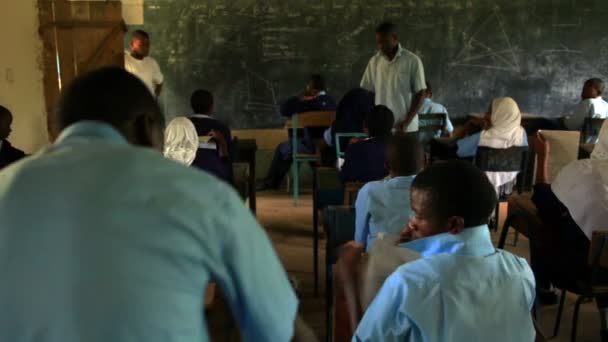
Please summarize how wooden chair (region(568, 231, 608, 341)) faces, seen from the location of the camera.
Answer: facing away from the viewer

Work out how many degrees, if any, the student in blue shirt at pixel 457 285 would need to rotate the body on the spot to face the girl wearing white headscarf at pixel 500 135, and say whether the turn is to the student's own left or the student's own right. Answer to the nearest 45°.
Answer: approximately 45° to the student's own right

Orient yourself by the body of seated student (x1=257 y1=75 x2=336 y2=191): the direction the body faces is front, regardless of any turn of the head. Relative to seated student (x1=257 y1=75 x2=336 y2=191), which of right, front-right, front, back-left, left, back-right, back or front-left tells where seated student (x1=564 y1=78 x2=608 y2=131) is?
back-left

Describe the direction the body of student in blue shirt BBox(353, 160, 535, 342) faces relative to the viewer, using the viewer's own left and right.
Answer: facing away from the viewer and to the left of the viewer

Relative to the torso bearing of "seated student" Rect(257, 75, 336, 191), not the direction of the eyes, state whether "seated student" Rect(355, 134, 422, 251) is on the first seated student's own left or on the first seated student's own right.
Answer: on the first seated student's own left

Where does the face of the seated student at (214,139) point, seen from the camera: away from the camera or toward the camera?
away from the camera

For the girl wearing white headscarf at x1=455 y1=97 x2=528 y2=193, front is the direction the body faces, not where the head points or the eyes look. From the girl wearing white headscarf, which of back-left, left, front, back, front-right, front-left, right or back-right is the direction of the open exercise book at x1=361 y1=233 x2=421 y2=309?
back-left

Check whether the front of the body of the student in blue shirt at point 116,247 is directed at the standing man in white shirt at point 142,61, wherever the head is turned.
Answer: yes

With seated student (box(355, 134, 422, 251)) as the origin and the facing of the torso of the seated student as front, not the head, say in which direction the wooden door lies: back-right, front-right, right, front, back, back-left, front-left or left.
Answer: front-left

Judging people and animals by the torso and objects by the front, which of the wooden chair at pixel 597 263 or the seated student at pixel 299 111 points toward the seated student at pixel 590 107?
the wooden chair

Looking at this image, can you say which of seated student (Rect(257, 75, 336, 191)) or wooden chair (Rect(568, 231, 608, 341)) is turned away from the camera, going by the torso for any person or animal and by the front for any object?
the wooden chair

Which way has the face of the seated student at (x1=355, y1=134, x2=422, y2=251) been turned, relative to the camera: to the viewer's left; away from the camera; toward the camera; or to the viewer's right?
away from the camera

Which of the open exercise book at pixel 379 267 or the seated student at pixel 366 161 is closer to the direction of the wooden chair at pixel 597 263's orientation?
the seated student

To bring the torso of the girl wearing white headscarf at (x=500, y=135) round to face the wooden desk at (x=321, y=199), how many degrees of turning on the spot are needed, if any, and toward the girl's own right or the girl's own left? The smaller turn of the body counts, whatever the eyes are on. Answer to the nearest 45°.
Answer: approximately 90° to the girl's own left

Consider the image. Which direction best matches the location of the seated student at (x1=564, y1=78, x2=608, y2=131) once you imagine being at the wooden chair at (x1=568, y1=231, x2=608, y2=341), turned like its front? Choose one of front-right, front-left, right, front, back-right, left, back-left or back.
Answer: front

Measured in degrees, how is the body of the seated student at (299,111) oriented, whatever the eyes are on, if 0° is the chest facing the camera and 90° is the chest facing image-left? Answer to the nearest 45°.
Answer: approximately 45°

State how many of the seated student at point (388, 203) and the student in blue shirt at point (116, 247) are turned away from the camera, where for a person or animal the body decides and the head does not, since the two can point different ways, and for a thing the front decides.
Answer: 2

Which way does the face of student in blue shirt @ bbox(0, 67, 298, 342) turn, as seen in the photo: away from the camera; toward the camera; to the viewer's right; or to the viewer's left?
away from the camera
